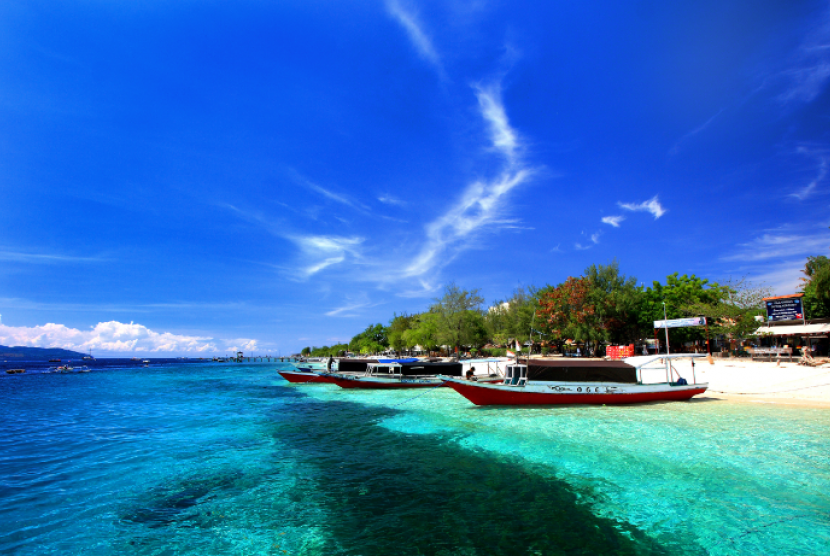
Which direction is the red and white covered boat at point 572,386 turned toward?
to the viewer's left

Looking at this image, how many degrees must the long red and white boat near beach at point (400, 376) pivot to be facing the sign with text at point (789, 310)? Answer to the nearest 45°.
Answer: approximately 180°

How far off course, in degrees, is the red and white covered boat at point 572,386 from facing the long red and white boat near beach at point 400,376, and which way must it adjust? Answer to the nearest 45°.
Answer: approximately 45° to its right

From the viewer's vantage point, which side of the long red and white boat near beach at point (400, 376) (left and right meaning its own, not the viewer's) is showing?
left

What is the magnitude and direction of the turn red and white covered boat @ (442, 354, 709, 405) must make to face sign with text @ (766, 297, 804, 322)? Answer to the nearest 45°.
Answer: approximately 135° to its right

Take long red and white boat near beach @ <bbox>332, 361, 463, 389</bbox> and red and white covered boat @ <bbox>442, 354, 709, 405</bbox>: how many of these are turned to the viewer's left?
2
